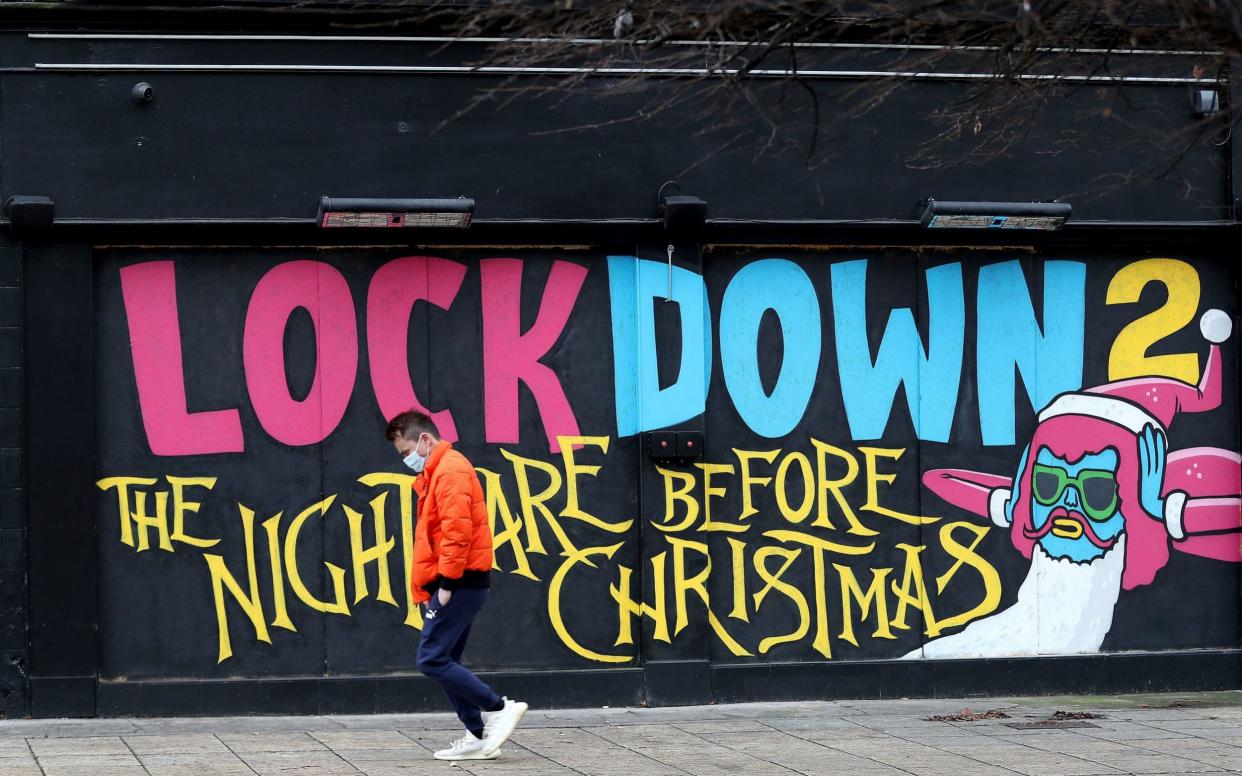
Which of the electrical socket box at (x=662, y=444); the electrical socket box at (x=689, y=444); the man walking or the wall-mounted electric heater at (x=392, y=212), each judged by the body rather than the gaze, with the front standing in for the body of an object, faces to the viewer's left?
the man walking

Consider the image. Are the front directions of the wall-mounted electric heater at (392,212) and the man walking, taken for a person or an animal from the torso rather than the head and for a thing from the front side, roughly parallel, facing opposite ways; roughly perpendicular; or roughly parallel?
roughly perpendicular

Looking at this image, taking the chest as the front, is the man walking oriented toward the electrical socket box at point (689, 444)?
no

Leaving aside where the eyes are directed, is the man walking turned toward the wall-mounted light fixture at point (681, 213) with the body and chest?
no

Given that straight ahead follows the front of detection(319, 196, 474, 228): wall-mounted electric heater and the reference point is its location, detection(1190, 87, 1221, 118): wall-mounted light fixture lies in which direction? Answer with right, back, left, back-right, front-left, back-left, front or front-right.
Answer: left

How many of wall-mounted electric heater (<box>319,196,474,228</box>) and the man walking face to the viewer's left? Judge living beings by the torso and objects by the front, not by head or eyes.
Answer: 1

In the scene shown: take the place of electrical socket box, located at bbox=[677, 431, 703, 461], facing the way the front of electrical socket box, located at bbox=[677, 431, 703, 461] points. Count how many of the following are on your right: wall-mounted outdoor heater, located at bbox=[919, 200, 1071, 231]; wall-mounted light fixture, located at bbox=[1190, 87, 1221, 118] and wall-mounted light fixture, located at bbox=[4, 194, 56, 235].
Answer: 1

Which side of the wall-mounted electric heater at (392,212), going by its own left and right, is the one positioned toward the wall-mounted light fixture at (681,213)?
left

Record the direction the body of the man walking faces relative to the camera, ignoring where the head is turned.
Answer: to the viewer's left

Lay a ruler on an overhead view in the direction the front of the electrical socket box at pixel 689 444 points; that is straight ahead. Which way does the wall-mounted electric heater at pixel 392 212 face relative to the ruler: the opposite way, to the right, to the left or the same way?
the same way

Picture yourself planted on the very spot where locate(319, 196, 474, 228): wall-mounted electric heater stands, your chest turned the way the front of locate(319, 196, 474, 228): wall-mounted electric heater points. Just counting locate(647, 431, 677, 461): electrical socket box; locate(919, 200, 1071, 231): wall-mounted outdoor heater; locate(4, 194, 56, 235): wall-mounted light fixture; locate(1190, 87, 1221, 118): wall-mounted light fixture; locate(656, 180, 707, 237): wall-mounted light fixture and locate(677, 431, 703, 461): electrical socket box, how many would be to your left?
5

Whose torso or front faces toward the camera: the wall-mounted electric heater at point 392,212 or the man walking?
the wall-mounted electric heater

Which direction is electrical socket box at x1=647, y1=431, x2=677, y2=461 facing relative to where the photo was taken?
toward the camera

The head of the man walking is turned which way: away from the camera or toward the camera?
toward the camera

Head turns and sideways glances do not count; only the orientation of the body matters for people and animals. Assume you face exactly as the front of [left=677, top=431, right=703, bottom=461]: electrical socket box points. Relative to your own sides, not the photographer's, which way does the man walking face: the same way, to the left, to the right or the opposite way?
to the right

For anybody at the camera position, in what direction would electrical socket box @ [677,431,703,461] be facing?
facing the viewer

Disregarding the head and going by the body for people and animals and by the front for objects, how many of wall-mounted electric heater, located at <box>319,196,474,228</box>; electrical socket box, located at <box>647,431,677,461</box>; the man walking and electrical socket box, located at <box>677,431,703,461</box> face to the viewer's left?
1
